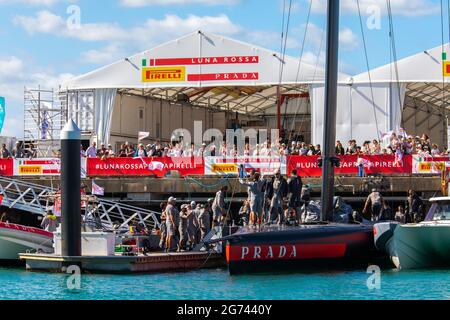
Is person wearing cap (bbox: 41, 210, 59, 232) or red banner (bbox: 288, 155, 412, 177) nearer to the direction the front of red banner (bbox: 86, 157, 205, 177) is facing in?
the person wearing cap

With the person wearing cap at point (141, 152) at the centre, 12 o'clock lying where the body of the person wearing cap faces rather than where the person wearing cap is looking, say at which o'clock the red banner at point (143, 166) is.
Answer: The red banner is roughly at 12 o'clock from the person wearing cap.

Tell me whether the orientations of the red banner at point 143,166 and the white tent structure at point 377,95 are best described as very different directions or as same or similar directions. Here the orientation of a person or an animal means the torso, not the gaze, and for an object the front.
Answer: same or similar directions

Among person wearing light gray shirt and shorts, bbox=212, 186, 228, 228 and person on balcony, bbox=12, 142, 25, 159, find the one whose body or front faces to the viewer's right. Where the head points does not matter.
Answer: the person wearing light gray shirt and shorts

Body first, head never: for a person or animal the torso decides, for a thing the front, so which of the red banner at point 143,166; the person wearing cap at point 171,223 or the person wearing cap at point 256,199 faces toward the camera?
the red banner

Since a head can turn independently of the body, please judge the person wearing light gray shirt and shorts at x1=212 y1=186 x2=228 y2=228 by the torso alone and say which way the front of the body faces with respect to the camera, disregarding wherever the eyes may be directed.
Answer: to the viewer's right

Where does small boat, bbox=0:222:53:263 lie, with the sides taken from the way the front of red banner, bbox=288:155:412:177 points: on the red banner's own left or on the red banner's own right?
on the red banner's own right

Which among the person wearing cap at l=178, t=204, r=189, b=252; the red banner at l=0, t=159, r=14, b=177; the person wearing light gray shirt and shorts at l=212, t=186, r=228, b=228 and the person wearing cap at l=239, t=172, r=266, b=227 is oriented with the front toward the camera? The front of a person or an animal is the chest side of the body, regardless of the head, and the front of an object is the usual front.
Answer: the red banner

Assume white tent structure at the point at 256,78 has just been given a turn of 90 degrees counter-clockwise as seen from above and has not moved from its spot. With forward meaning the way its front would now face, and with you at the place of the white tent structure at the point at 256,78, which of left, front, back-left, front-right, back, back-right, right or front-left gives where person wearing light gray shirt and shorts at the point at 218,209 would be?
right

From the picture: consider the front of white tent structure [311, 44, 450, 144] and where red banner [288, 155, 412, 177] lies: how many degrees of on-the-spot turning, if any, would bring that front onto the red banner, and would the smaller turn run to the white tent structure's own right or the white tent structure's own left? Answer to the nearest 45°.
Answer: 0° — it already faces it

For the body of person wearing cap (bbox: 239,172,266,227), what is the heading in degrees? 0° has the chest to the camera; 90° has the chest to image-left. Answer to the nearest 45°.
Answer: approximately 180°

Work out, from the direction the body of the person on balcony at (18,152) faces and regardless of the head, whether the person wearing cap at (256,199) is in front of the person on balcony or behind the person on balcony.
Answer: in front
